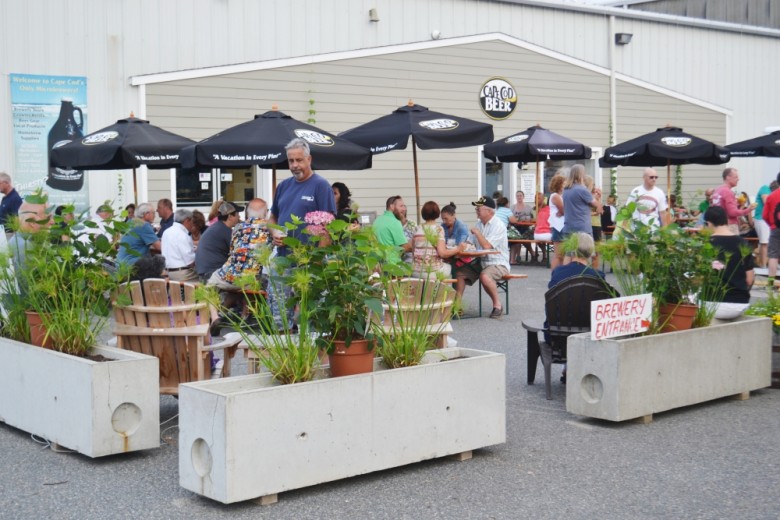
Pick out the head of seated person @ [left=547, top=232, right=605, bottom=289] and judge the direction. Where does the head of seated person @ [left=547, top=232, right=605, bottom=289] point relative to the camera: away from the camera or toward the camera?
away from the camera

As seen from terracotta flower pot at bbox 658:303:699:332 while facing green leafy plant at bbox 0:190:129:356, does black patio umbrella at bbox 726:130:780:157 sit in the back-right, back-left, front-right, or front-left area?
back-right

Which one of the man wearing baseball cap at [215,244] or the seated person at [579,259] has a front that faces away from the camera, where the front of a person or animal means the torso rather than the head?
the seated person

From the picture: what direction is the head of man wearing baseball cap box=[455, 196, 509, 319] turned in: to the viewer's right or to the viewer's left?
to the viewer's left

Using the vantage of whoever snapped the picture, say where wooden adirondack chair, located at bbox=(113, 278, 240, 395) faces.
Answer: facing away from the viewer and to the right of the viewer

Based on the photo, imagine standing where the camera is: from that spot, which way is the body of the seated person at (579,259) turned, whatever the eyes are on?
away from the camera

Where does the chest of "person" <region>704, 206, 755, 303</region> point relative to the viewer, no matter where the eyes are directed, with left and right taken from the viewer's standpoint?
facing away from the viewer and to the left of the viewer

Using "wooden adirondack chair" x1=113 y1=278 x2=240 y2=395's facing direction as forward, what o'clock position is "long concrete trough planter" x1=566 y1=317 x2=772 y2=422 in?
The long concrete trough planter is roughly at 2 o'clock from the wooden adirondack chair.

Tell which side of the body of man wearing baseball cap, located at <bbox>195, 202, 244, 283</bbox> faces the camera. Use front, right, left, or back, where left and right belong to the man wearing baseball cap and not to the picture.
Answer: right

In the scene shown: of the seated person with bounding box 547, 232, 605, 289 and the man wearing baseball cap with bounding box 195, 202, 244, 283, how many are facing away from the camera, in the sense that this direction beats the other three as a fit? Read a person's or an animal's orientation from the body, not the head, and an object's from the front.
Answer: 1

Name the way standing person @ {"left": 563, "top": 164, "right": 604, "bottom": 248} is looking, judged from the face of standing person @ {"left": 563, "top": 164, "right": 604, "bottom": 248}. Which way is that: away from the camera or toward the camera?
away from the camera
